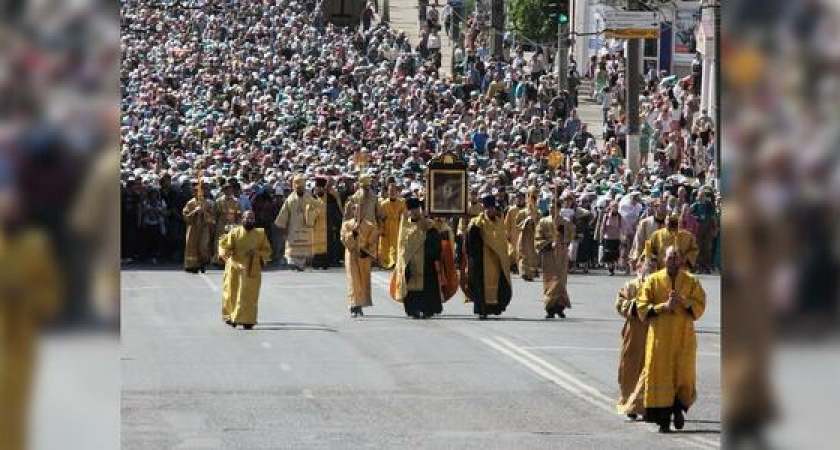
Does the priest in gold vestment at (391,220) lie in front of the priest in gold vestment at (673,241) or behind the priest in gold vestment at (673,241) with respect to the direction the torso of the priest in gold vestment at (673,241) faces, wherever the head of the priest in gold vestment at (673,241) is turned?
behind

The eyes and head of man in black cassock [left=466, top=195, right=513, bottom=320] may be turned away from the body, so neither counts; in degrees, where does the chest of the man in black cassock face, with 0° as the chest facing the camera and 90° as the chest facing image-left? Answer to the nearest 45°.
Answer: approximately 0°

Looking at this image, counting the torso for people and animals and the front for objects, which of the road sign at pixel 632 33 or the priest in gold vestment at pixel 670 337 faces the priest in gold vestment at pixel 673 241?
the road sign

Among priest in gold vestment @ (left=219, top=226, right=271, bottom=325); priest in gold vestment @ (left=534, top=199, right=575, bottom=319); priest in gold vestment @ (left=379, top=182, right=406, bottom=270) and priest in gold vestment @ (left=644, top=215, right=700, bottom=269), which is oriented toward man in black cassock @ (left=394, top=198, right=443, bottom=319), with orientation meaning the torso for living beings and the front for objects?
priest in gold vestment @ (left=379, top=182, right=406, bottom=270)

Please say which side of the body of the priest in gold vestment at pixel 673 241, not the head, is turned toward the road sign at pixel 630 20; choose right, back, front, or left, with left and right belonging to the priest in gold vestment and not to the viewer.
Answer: back

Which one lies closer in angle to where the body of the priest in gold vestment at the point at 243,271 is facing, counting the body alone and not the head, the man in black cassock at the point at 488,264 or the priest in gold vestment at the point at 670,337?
the priest in gold vestment

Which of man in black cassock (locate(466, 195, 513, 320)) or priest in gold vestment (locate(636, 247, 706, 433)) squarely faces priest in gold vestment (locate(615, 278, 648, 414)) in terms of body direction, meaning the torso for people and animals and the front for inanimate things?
the man in black cassock

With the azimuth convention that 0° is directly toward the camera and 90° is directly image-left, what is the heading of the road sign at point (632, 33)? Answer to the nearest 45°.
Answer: approximately 0°
